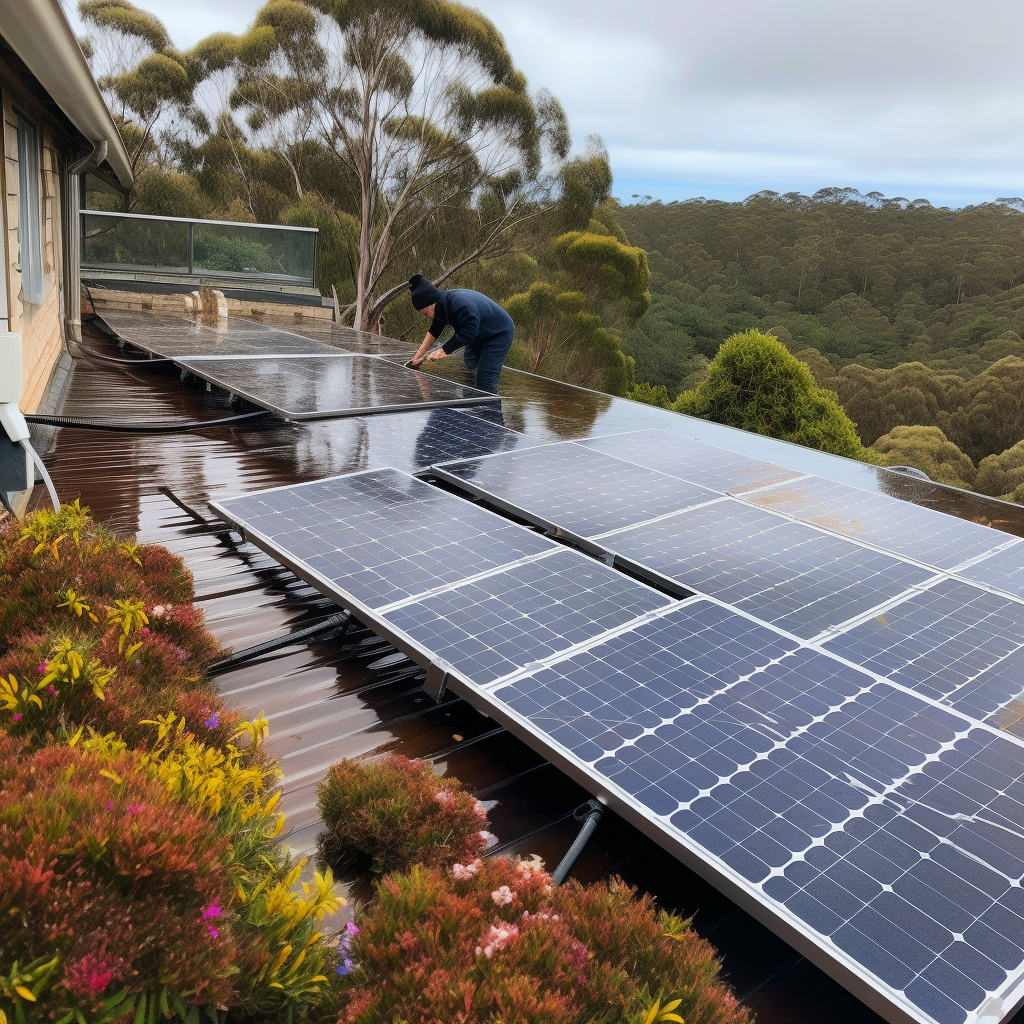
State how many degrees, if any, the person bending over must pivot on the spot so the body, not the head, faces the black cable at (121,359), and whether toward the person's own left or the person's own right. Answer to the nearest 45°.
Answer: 0° — they already face it

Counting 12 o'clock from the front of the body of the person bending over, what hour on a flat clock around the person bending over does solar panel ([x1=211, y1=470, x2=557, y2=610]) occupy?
The solar panel is roughly at 9 o'clock from the person bending over.

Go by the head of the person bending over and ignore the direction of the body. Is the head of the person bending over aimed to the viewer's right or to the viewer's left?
to the viewer's left

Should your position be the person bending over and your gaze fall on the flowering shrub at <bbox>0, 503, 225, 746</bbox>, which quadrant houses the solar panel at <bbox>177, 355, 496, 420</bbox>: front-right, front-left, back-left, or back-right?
front-right

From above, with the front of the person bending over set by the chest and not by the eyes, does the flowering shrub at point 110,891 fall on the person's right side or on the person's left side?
on the person's left side

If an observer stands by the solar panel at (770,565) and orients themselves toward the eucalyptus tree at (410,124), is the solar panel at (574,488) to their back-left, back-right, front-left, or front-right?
front-left

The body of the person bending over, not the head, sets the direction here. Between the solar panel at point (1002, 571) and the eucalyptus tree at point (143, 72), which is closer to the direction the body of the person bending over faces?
the eucalyptus tree

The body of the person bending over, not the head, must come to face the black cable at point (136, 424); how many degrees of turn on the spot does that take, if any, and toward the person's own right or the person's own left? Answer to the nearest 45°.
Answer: approximately 45° to the person's own left

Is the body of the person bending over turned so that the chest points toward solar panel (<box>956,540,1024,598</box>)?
no

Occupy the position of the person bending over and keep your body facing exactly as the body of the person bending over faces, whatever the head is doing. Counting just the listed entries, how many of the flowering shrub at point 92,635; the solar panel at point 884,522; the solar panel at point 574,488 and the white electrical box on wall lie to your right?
0

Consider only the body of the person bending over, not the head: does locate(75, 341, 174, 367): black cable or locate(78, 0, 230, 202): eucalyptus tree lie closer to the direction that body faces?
the black cable

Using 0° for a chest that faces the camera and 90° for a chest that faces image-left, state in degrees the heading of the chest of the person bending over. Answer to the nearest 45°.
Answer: approximately 90°

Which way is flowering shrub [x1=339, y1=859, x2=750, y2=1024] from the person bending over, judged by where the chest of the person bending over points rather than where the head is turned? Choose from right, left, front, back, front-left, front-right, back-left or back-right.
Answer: left

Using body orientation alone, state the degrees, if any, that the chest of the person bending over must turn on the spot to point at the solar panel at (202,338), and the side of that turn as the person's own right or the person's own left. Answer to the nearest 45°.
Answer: approximately 45° to the person's own right
